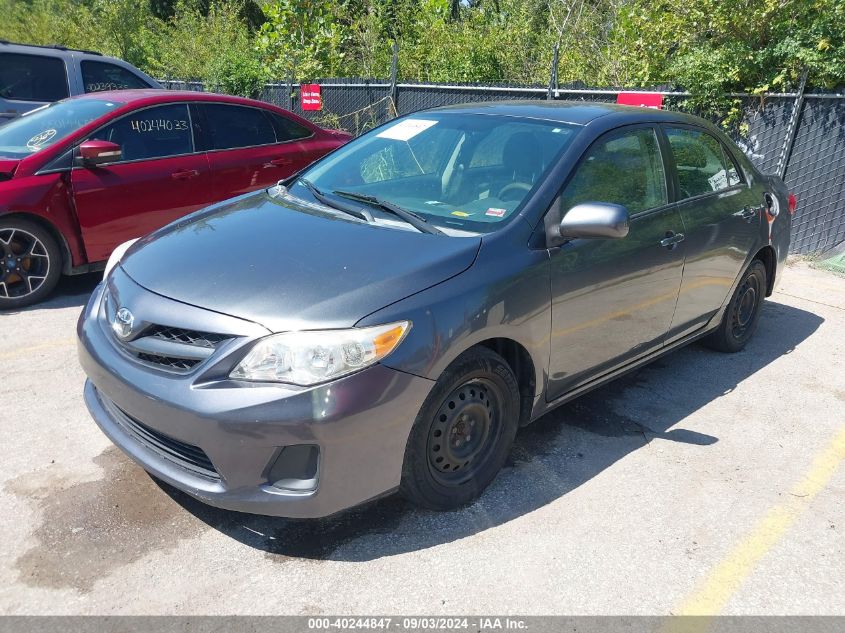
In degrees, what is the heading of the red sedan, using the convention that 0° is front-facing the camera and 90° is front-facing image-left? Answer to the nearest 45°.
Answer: approximately 45°

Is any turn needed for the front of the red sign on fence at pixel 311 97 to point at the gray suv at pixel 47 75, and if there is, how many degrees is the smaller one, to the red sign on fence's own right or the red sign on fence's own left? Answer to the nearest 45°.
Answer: approximately 45° to the red sign on fence's own right

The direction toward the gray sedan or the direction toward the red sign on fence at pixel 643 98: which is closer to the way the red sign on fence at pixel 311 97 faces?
the gray sedan

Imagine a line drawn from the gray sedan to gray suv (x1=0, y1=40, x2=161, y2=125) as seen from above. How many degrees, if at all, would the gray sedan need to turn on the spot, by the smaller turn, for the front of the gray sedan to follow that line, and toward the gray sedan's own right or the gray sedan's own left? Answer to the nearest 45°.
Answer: approximately 90° to the gray sedan's own right

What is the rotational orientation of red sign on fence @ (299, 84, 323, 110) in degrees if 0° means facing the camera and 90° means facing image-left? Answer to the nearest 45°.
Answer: approximately 0°

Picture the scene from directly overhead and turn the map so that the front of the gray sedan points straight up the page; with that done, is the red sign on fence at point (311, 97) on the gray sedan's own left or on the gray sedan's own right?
on the gray sedan's own right

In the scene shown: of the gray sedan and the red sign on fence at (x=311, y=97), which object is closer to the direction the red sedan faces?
the gray sedan

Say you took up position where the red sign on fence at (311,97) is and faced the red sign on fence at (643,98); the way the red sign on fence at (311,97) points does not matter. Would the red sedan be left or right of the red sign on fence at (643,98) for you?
right

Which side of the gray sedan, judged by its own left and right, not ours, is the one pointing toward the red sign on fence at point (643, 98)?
back

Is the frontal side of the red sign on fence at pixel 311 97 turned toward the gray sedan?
yes
